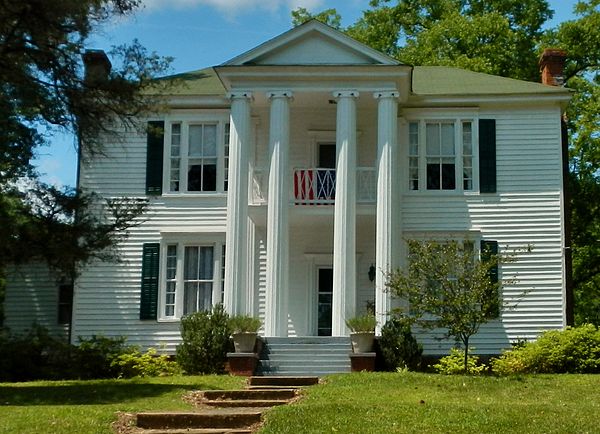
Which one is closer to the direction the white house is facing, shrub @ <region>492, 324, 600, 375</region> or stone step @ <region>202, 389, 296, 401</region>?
the stone step

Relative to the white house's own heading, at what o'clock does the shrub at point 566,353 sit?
The shrub is roughly at 10 o'clock from the white house.

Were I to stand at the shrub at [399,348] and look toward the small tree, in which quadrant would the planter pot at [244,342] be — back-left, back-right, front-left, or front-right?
back-right

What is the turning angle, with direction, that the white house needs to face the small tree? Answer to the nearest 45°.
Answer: approximately 45° to its left

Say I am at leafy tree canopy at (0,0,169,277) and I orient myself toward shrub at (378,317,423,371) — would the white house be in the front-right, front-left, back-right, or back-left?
front-left

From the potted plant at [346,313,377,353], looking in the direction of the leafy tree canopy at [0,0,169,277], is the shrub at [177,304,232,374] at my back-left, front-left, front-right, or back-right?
front-right

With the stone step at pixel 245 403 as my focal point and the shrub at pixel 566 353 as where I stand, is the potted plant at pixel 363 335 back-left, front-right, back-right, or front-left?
front-right

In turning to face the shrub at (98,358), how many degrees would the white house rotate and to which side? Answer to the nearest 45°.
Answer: approximately 90° to its right

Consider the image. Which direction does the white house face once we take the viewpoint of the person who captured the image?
facing the viewer
